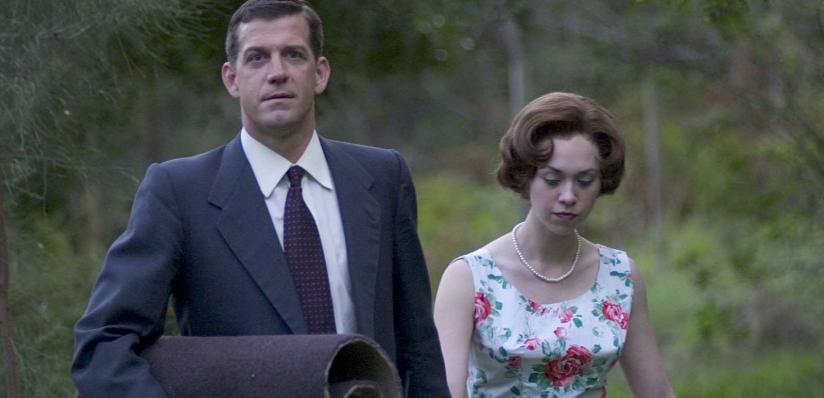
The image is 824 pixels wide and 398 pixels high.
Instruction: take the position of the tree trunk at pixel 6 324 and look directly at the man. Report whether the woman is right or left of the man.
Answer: left

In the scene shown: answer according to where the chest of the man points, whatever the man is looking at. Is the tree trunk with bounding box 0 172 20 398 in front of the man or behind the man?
behind

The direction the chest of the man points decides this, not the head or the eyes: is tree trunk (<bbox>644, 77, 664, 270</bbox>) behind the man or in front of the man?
behind

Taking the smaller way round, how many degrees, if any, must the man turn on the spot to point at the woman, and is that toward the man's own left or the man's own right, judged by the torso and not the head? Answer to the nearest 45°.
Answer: approximately 135° to the man's own left

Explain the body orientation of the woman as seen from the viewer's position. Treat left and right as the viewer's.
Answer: facing the viewer

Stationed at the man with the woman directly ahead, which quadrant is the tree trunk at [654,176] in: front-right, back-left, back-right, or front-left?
front-left

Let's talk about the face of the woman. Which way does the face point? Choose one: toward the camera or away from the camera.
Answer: toward the camera

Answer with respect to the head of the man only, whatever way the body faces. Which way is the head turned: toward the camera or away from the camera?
toward the camera

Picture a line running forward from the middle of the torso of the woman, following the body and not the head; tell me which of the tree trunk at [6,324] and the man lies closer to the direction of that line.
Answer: the man

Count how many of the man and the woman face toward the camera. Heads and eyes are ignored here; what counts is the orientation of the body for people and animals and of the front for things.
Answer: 2

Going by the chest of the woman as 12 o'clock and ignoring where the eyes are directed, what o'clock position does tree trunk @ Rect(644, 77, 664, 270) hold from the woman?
The tree trunk is roughly at 6 o'clock from the woman.

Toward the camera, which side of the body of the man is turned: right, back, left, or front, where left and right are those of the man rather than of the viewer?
front

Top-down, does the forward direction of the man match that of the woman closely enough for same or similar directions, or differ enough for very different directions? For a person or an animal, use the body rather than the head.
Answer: same or similar directions

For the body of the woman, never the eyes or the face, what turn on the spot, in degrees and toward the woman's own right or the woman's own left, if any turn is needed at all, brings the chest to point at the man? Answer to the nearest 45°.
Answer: approximately 45° to the woman's own right
